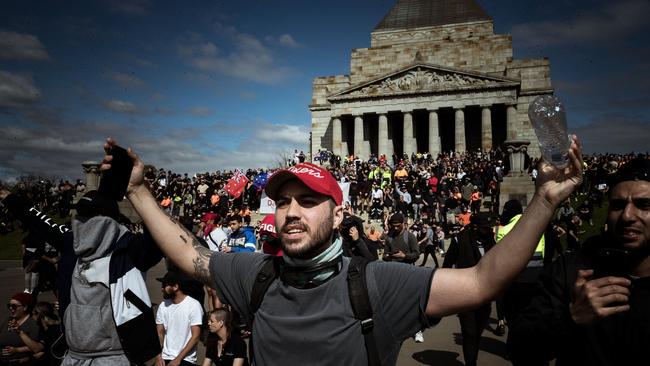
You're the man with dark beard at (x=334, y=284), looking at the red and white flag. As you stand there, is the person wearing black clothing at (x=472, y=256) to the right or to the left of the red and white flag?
right

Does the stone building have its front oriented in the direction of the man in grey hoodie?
yes

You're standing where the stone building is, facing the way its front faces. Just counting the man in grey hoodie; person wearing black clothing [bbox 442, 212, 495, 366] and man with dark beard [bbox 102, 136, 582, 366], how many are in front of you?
3

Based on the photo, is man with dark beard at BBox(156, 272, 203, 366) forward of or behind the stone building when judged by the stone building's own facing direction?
forward

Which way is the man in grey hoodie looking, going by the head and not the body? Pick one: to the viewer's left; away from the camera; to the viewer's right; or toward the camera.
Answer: away from the camera

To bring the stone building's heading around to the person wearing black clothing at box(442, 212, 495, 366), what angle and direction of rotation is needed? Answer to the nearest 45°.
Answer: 0° — it already faces them

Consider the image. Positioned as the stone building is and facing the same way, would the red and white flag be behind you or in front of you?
in front

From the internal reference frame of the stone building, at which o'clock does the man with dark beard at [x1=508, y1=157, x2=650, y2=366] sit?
The man with dark beard is roughly at 12 o'clock from the stone building.

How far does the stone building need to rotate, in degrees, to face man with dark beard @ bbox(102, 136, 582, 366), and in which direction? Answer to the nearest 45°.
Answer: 0° — it already faces them

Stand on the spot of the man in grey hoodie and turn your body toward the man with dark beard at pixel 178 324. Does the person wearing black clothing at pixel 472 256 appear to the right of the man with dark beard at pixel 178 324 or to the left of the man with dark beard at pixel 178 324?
right

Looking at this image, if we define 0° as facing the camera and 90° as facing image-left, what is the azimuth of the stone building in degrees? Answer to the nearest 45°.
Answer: approximately 0°
